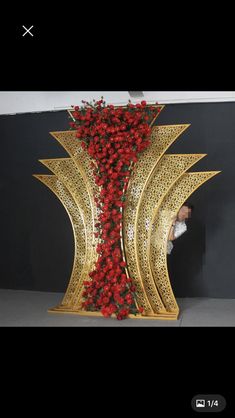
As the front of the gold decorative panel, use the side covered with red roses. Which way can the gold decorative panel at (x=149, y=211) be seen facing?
toward the camera
